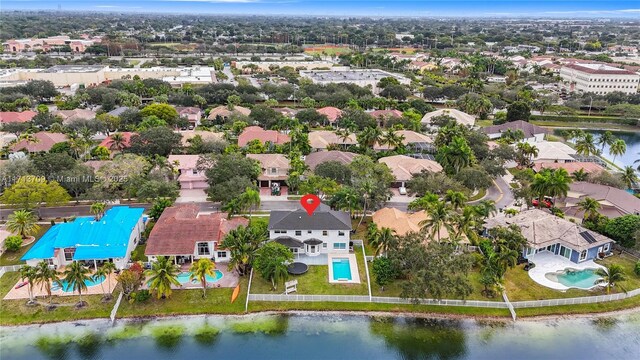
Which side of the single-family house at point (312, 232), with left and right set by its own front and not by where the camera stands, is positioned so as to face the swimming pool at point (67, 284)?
left

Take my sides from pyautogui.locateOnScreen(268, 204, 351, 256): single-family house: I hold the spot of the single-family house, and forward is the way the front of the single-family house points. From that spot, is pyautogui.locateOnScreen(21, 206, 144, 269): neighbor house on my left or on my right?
on my left

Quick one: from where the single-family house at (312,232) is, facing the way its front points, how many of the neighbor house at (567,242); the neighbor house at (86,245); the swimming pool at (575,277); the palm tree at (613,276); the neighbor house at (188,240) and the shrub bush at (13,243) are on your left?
3

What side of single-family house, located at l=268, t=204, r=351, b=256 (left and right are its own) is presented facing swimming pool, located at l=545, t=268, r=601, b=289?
right

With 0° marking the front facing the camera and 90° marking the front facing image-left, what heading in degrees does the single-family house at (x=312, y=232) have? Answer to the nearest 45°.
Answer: approximately 180°

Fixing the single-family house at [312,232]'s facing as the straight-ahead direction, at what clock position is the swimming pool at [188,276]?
The swimming pool is roughly at 8 o'clock from the single-family house.

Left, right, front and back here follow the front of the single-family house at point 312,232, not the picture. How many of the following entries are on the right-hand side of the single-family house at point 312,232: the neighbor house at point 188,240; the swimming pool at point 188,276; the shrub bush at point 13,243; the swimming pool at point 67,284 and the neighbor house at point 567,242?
1

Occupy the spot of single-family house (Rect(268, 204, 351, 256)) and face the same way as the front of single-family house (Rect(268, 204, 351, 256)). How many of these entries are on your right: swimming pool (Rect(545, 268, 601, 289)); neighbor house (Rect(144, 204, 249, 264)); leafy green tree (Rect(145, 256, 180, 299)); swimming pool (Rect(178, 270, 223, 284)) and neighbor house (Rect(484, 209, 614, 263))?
2

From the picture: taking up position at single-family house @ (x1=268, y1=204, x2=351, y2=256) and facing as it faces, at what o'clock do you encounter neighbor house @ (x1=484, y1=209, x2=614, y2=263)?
The neighbor house is roughly at 3 o'clock from the single-family house.

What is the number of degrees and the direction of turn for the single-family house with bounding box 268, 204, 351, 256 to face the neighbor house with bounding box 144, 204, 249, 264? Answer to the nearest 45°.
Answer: approximately 90° to its left
